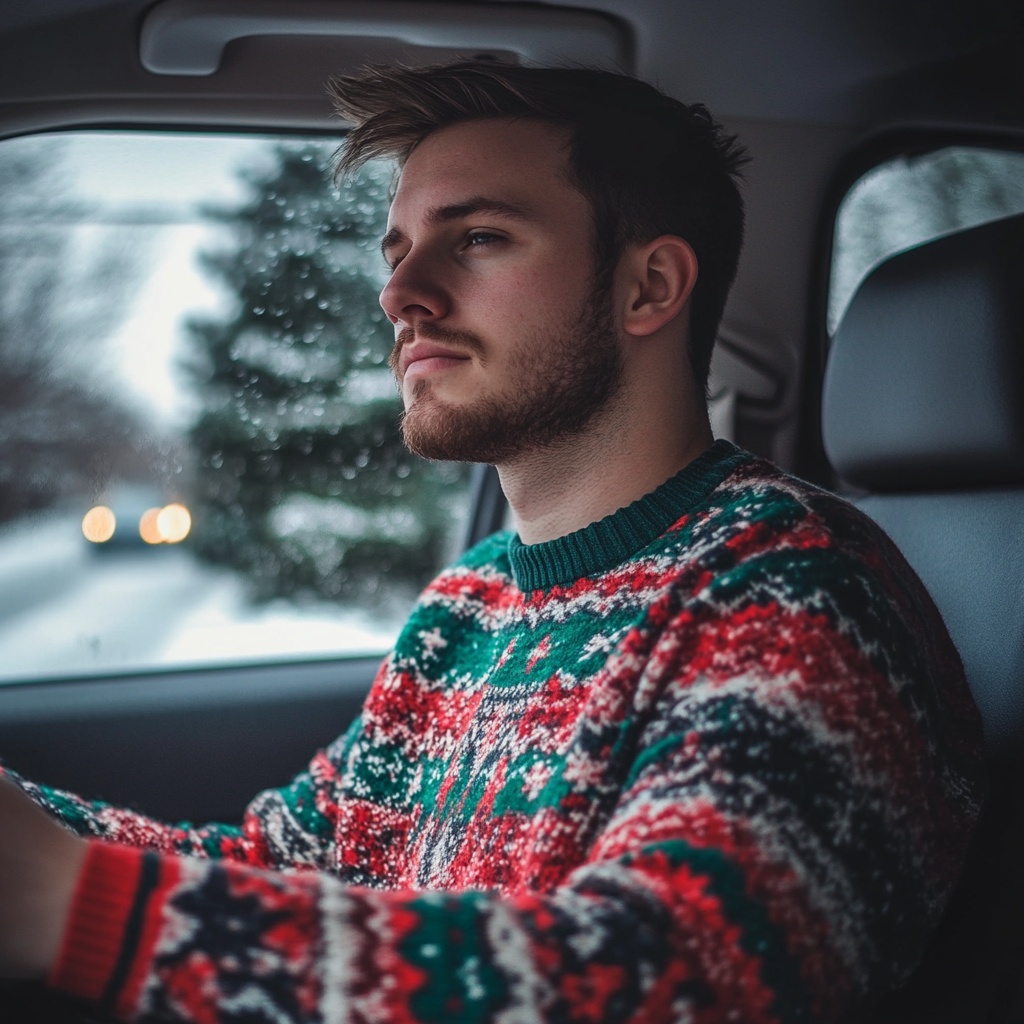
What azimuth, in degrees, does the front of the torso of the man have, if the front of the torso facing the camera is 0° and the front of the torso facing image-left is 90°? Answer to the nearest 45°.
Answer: approximately 45°

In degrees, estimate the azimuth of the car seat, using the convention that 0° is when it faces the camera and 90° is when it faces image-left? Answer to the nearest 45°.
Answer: approximately 45°
